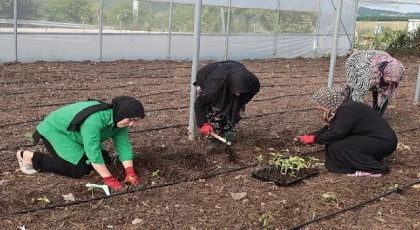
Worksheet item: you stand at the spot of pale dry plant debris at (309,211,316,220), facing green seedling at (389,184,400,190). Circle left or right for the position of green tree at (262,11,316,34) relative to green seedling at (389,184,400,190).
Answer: left

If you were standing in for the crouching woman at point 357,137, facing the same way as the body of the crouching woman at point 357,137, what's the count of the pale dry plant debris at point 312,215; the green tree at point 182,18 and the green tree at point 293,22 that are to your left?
1

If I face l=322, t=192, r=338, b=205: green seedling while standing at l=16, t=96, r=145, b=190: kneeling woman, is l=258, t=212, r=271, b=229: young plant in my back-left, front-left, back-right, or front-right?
front-right

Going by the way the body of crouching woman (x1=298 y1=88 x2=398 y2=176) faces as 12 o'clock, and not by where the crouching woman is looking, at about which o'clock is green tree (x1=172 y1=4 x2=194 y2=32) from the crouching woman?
The green tree is roughly at 2 o'clock from the crouching woman.

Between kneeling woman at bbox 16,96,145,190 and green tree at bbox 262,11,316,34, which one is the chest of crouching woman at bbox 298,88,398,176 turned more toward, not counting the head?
the kneeling woman

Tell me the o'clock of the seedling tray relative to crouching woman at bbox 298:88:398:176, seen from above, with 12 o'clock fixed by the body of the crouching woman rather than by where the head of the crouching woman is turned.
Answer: The seedling tray is roughly at 11 o'clock from the crouching woman.

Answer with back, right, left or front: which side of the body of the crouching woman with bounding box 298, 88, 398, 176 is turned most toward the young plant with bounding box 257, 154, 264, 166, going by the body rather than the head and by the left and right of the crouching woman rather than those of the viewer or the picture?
front

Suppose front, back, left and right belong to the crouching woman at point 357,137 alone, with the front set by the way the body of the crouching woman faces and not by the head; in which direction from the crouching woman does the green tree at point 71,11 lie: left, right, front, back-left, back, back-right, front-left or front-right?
front-right

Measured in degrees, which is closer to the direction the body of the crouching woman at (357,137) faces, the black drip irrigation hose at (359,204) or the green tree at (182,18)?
the green tree

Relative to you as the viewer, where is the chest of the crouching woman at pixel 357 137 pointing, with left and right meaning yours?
facing to the left of the viewer

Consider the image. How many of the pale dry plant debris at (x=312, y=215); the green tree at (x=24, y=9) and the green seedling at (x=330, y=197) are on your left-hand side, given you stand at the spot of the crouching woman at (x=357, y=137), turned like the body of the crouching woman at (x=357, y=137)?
2

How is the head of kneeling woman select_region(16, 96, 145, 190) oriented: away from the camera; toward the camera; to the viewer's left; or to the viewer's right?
to the viewer's right

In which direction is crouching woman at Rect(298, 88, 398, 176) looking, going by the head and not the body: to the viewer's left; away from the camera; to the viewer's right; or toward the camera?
to the viewer's left

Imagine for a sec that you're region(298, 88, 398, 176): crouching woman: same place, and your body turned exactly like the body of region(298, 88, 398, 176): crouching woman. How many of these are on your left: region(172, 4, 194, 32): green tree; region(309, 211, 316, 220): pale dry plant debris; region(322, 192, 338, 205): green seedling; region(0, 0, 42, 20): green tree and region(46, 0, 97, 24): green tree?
2

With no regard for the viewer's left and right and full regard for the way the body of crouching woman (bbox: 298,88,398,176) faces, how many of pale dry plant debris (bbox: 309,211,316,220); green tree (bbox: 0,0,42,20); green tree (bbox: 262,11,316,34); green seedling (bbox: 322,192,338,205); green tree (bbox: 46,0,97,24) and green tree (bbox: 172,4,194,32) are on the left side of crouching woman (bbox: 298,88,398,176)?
2

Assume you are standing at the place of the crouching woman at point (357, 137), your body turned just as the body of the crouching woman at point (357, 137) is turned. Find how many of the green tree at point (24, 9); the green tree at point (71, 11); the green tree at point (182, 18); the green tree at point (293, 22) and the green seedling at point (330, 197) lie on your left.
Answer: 1
